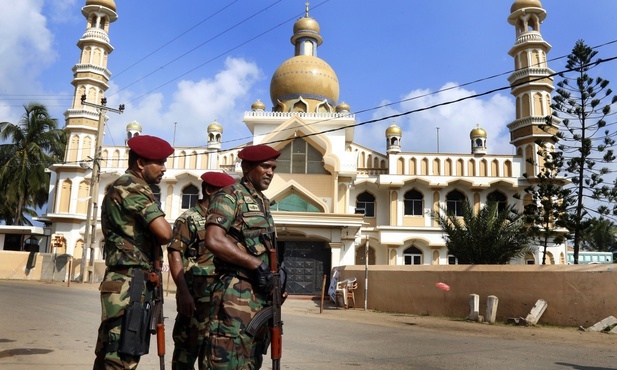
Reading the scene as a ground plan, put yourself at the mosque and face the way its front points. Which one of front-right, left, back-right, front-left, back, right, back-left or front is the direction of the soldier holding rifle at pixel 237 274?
front

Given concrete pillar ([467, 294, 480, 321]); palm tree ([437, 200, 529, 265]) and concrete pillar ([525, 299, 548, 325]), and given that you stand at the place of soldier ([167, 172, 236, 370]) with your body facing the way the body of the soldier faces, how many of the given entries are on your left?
3

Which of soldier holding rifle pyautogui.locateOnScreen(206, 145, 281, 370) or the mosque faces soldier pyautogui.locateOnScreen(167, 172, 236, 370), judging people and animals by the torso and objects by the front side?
the mosque

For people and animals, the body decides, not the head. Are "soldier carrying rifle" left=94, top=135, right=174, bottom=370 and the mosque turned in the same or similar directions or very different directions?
very different directions

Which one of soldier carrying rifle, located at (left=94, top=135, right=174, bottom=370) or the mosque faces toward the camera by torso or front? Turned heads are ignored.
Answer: the mosque

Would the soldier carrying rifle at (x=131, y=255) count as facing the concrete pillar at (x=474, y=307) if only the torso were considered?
yes

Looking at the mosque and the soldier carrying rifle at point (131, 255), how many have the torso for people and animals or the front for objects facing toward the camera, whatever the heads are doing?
1

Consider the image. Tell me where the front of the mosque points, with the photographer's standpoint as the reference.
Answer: facing the viewer

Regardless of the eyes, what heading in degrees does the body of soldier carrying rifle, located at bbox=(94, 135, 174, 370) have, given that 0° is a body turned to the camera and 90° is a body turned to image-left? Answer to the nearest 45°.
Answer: approximately 225°

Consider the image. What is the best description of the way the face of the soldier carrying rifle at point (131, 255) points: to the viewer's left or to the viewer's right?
to the viewer's right

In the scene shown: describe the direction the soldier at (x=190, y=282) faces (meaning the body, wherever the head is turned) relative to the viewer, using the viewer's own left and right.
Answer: facing the viewer and to the right of the viewer

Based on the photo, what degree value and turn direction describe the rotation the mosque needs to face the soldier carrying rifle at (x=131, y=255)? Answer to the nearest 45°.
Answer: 0° — it already faces them
